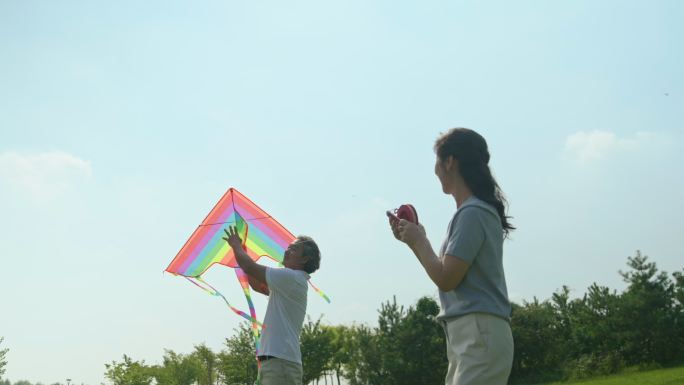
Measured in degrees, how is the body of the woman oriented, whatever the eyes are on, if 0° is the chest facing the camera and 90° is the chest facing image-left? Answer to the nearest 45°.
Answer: approximately 90°

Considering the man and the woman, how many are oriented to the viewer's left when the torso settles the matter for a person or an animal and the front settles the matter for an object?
2

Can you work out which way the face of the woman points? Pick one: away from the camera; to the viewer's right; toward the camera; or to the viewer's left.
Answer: to the viewer's left

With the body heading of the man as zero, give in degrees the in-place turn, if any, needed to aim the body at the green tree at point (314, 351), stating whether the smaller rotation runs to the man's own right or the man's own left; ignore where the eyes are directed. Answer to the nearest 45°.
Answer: approximately 90° to the man's own right

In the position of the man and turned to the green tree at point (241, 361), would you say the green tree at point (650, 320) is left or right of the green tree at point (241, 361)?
right

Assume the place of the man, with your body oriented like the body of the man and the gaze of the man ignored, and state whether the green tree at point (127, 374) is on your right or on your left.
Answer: on your right

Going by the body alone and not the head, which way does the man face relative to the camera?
to the viewer's left

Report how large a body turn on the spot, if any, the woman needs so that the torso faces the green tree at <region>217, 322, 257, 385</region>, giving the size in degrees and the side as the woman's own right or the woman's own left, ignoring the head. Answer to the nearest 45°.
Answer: approximately 90° to the woman's own right

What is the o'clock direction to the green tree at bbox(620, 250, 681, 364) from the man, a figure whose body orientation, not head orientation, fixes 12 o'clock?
The green tree is roughly at 4 o'clock from the man.
